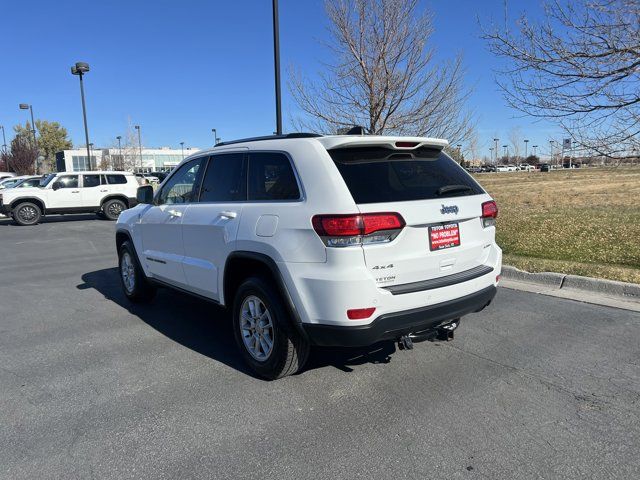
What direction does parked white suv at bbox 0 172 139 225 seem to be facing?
to the viewer's left

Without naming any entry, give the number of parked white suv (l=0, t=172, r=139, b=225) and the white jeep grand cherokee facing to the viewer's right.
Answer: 0

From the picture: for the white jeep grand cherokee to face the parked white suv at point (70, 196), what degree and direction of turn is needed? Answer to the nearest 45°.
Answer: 0° — it already faces it

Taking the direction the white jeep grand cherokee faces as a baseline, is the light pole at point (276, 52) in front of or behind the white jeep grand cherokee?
in front

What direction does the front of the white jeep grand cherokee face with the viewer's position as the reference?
facing away from the viewer and to the left of the viewer

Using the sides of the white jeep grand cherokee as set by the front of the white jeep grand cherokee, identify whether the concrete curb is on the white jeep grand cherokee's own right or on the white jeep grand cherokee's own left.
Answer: on the white jeep grand cherokee's own right

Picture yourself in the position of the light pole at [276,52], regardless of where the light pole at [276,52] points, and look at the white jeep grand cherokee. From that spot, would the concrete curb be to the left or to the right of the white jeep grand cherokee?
left

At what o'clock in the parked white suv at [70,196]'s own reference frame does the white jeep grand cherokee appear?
The white jeep grand cherokee is roughly at 9 o'clock from the parked white suv.

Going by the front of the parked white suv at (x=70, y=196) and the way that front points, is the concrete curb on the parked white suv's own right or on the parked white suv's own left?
on the parked white suv's own left

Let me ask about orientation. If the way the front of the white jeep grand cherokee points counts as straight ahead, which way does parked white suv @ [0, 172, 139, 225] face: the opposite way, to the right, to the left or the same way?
to the left

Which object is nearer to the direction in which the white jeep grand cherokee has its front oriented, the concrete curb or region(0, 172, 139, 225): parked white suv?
the parked white suv
